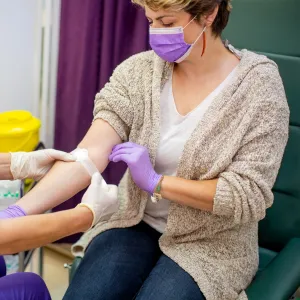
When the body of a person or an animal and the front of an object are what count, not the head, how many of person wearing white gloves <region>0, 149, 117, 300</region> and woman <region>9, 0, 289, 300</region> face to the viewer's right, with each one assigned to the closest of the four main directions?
1

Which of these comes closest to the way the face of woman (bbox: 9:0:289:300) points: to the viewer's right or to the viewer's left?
to the viewer's left

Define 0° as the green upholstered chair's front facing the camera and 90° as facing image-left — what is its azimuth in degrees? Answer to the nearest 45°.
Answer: approximately 45°

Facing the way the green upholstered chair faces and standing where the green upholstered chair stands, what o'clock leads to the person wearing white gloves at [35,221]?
The person wearing white gloves is roughly at 12 o'clock from the green upholstered chair.

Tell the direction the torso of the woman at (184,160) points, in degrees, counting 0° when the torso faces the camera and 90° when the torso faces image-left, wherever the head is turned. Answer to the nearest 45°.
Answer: approximately 45°

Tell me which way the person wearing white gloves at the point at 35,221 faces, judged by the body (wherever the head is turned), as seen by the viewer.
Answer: to the viewer's right

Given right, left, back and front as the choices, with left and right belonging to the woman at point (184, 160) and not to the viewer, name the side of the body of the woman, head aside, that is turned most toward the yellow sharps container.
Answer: right

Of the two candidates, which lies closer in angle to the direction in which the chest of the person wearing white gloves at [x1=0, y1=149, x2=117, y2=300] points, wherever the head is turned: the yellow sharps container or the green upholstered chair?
the green upholstered chair
